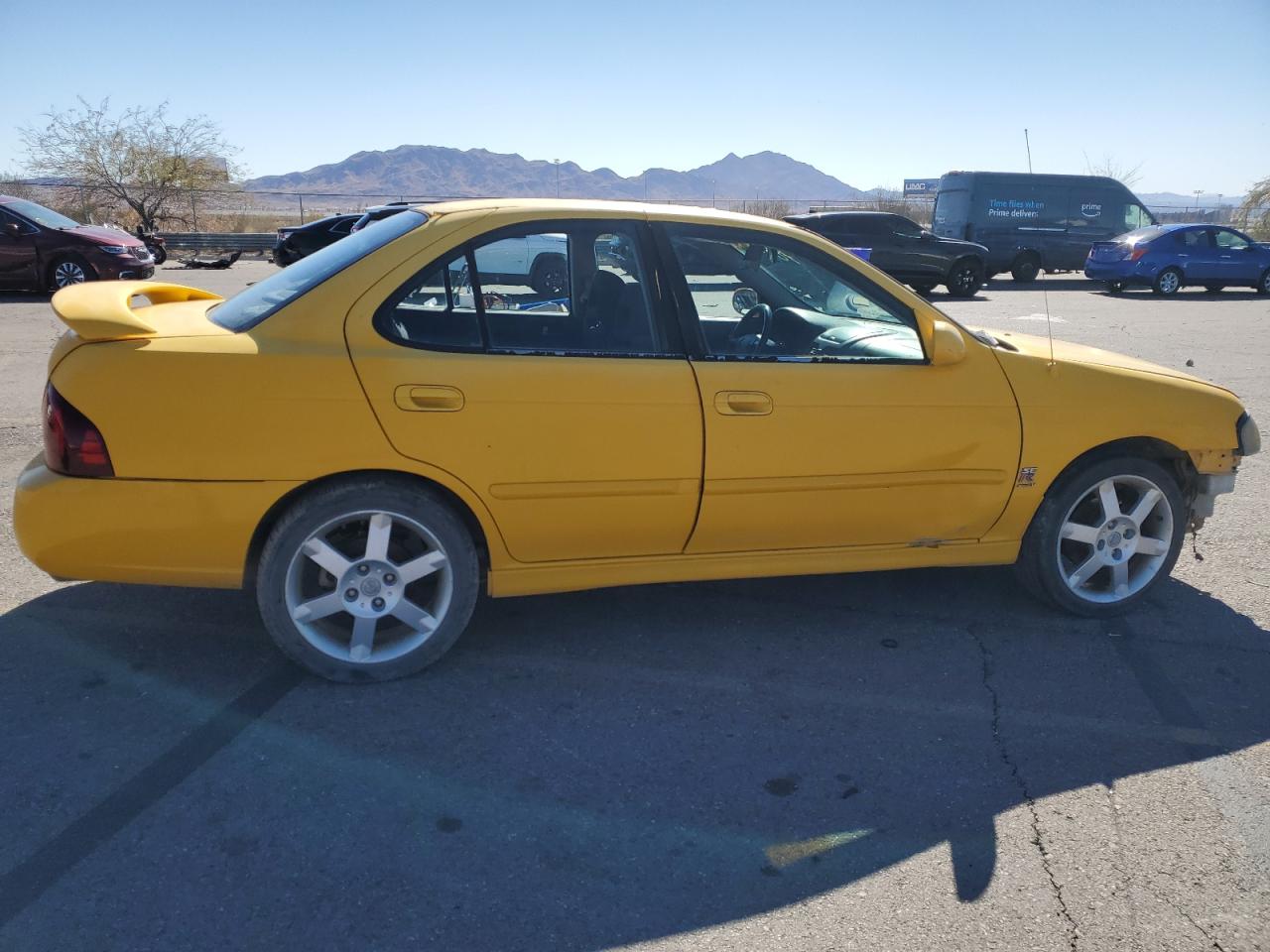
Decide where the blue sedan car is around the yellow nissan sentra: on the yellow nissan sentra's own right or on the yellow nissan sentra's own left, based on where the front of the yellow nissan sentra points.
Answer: on the yellow nissan sentra's own left

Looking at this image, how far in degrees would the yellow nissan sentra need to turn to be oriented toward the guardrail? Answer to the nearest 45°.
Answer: approximately 135° to its left

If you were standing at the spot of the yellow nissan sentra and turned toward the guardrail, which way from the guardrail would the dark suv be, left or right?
right

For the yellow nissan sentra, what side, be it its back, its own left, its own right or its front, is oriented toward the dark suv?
left

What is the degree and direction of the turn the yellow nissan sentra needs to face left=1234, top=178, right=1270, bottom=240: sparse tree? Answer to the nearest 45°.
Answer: approximately 45° to its left

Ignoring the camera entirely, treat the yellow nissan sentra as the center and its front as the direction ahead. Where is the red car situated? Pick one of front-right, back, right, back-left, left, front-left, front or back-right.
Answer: back-left

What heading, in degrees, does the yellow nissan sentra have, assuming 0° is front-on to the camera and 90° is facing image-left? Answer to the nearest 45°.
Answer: approximately 270°

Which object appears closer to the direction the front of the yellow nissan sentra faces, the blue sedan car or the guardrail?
the blue sedan car
